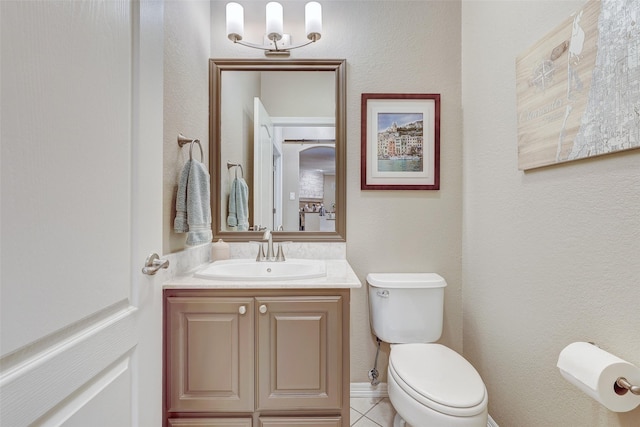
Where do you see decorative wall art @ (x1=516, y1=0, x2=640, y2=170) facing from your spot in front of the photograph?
facing the viewer and to the left of the viewer

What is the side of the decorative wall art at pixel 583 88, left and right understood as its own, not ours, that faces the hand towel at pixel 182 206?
front

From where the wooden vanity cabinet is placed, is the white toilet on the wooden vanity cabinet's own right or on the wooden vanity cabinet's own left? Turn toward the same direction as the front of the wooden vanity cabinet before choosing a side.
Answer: on the wooden vanity cabinet's own left

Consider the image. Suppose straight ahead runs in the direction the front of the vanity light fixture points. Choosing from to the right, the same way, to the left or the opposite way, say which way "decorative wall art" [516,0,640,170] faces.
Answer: to the right

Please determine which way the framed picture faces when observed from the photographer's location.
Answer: facing the viewer

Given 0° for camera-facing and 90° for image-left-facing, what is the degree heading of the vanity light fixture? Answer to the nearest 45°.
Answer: approximately 0°

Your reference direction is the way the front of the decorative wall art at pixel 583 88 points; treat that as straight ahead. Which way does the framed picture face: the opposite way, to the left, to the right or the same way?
to the left

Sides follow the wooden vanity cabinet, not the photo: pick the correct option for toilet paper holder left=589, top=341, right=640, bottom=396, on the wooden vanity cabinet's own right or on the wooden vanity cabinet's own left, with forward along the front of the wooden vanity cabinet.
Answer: on the wooden vanity cabinet's own left

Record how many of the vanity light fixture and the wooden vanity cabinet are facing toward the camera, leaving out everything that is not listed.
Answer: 2

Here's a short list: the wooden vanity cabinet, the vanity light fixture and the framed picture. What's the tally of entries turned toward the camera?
3
